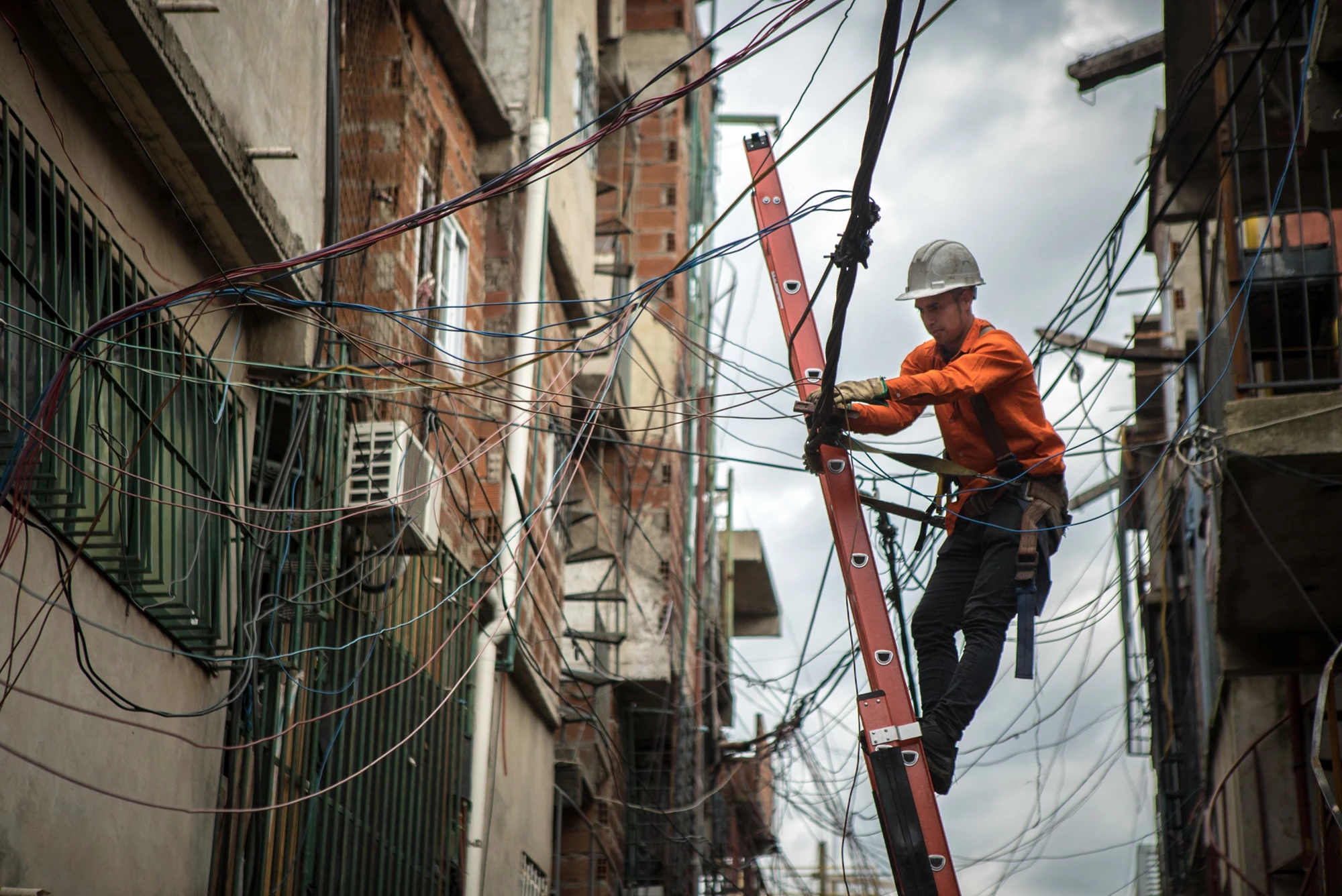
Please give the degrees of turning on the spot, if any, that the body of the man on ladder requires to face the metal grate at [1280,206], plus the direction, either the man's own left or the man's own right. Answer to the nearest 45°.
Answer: approximately 180°

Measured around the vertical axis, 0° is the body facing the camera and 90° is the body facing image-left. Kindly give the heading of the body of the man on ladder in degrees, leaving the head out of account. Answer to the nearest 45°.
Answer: approximately 45°

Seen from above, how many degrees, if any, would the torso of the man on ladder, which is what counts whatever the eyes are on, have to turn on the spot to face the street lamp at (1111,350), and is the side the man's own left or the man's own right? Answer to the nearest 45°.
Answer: approximately 135° to the man's own right
